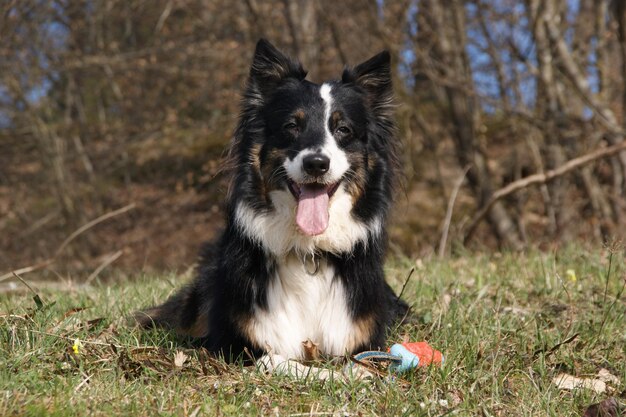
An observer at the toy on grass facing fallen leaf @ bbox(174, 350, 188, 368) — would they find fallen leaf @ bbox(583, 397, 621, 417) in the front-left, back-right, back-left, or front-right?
back-left

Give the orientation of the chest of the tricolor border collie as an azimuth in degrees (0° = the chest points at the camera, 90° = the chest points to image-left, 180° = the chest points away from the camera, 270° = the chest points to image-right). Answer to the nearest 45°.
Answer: approximately 0°

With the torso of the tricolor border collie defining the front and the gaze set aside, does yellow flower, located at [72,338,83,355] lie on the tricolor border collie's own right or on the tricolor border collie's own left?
on the tricolor border collie's own right

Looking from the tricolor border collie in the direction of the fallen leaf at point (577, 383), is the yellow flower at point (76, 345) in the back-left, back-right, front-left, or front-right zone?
back-right

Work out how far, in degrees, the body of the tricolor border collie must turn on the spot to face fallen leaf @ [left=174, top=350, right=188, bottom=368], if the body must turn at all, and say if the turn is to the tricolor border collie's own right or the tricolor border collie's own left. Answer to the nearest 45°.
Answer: approximately 45° to the tricolor border collie's own right

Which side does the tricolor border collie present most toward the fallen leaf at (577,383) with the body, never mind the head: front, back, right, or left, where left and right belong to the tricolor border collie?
left

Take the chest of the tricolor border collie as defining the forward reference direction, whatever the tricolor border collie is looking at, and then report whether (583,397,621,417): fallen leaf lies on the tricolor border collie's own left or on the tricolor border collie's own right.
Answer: on the tricolor border collie's own left

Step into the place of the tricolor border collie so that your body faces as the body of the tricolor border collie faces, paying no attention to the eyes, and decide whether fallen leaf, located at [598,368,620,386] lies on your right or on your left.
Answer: on your left
